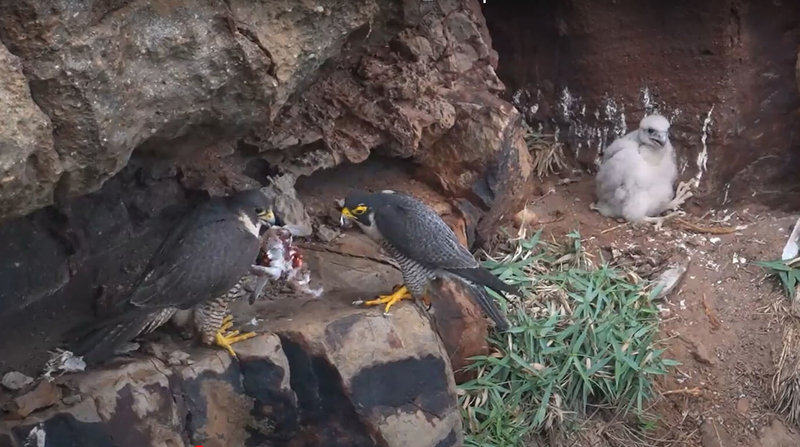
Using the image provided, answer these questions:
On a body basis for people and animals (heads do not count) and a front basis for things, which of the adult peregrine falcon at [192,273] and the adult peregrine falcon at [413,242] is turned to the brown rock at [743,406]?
the adult peregrine falcon at [192,273]

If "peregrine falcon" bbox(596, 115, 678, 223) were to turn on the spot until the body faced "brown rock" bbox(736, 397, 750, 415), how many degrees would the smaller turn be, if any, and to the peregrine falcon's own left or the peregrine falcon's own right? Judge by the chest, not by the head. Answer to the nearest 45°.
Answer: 0° — it already faces it

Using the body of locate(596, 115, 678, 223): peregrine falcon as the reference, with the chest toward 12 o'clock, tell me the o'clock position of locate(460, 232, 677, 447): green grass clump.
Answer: The green grass clump is roughly at 2 o'clock from the peregrine falcon.

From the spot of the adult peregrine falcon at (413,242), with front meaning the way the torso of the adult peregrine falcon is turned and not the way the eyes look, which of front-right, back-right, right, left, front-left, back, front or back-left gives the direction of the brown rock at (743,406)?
back

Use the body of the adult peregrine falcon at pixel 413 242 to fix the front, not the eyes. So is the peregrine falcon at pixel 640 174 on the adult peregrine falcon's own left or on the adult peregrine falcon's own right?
on the adult peregrine falcon's own right

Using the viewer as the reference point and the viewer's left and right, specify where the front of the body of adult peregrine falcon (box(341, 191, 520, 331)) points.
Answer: facing to the left of the viewer

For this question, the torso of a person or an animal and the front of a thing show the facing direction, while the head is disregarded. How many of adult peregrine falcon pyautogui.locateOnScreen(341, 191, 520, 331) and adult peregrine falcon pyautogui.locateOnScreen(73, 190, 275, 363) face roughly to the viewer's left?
1

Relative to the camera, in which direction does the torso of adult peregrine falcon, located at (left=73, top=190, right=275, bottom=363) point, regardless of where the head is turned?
to the viewer's right

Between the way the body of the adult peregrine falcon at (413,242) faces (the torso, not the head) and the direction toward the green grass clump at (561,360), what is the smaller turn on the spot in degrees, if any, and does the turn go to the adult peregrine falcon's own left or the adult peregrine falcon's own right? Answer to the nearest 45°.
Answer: approximately 180°

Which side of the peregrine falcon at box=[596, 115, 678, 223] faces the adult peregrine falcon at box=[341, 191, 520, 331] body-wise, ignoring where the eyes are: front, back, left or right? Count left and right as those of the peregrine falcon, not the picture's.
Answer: right

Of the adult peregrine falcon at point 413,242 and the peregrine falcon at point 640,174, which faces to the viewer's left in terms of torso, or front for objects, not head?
the adult peregrine falcon
